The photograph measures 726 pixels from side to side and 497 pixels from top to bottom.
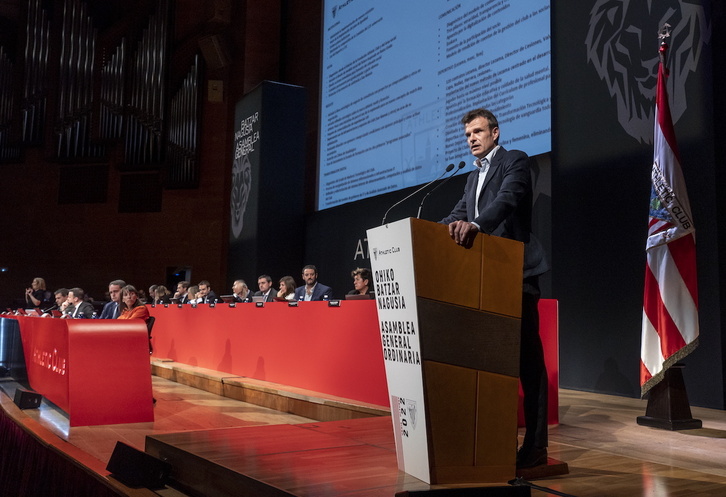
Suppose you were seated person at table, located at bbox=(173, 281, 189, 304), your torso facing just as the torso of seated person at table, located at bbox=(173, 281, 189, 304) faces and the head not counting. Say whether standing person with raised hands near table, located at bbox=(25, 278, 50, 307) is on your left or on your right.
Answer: on your right

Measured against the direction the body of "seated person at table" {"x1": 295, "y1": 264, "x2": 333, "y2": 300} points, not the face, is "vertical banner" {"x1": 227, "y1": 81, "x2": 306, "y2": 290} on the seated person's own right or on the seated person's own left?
on the seated person's own right

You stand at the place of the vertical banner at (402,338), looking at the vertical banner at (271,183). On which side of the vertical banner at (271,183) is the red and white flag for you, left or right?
right

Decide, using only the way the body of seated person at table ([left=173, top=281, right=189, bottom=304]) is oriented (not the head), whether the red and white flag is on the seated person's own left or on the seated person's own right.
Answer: on the seated person's own left

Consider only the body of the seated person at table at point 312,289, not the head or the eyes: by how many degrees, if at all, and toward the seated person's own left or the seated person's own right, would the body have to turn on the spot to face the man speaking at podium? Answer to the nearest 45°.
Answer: approximately 45° to the seated person's own left

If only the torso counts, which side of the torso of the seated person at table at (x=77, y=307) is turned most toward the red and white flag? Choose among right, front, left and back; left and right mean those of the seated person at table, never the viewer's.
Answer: left

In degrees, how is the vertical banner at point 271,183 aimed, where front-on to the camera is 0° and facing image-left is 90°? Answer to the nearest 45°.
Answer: approximately 45°

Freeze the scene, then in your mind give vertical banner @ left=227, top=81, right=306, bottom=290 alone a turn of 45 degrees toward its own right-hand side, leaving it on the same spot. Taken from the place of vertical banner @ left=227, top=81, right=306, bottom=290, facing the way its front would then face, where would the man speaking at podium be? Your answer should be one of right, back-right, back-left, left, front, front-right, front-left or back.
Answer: left

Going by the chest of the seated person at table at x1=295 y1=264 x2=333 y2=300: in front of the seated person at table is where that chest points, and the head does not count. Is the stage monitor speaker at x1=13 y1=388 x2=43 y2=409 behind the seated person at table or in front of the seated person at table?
in front

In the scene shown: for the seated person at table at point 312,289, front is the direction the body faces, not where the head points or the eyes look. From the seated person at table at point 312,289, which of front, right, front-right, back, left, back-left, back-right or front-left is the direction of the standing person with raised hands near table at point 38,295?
right

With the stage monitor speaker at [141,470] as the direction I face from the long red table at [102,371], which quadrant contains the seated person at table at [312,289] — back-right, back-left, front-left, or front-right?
back-left

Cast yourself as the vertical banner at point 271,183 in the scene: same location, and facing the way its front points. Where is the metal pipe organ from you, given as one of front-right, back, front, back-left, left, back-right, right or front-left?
right

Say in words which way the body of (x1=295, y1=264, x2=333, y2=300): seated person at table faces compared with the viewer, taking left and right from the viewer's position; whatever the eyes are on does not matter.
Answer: facing the viewer and to the left of the viewer

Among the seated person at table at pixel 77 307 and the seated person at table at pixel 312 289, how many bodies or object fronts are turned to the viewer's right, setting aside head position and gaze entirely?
0

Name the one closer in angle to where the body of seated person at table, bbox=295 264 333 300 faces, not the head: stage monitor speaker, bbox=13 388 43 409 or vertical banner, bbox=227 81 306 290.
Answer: the stage monitor speaker
